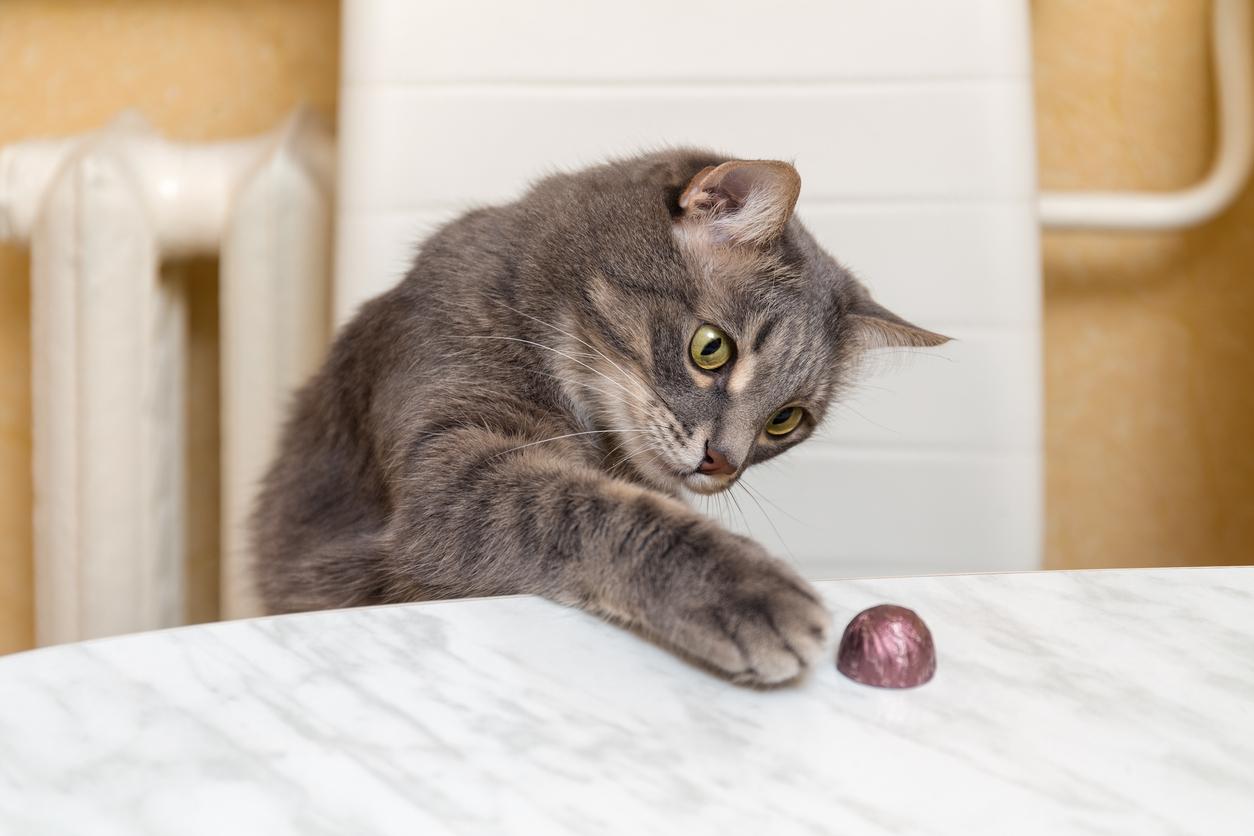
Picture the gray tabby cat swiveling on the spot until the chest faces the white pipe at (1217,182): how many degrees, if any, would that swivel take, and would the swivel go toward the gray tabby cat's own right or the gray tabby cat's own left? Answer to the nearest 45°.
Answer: approximately 90° to the gray tabby cat's own left
